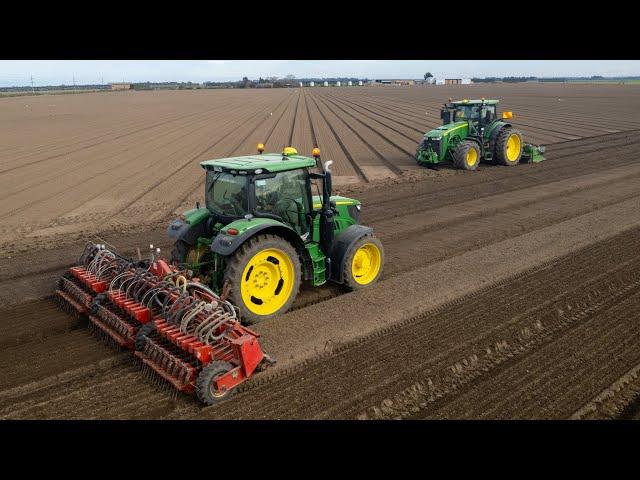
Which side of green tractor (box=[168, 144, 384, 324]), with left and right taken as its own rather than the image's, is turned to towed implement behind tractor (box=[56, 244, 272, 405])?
back

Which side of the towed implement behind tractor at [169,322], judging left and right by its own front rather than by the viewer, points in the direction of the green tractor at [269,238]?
front

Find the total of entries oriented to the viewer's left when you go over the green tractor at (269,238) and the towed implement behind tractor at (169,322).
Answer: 0

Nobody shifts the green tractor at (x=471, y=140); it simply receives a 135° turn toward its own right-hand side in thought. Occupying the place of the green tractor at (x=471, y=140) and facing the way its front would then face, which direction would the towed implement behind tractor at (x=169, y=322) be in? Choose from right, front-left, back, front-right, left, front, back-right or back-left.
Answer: back

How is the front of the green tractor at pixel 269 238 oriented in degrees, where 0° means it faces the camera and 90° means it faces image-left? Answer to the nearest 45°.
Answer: approximately 225°
